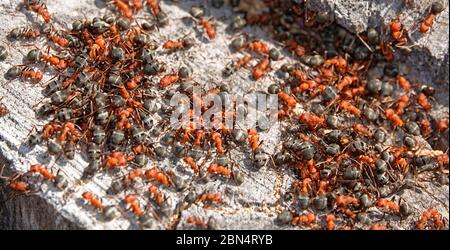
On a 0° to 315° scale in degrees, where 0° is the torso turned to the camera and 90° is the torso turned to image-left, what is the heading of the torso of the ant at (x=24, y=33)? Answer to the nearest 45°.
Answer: approximately 270°

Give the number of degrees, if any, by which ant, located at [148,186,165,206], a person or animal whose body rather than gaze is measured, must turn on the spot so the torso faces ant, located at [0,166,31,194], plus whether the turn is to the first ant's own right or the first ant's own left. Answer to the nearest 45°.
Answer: approximately 45° to the first ant's own left

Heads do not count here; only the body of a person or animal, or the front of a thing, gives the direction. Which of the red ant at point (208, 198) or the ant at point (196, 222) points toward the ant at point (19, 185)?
the ant at point (196, 222)

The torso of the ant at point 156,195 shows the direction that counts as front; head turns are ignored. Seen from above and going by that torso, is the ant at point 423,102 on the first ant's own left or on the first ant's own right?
on the first ant's own right

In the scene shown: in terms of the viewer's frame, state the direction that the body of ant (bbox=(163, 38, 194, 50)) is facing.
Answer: to the viewer's left

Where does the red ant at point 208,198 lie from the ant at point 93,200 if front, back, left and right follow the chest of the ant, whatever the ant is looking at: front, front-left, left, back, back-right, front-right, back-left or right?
back-right

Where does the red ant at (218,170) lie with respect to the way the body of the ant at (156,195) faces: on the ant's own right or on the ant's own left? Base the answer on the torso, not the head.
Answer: on the ant's own right

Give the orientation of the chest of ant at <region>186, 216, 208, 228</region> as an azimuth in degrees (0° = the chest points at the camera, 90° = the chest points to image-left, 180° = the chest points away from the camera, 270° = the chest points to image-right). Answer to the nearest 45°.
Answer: approximately 90°
